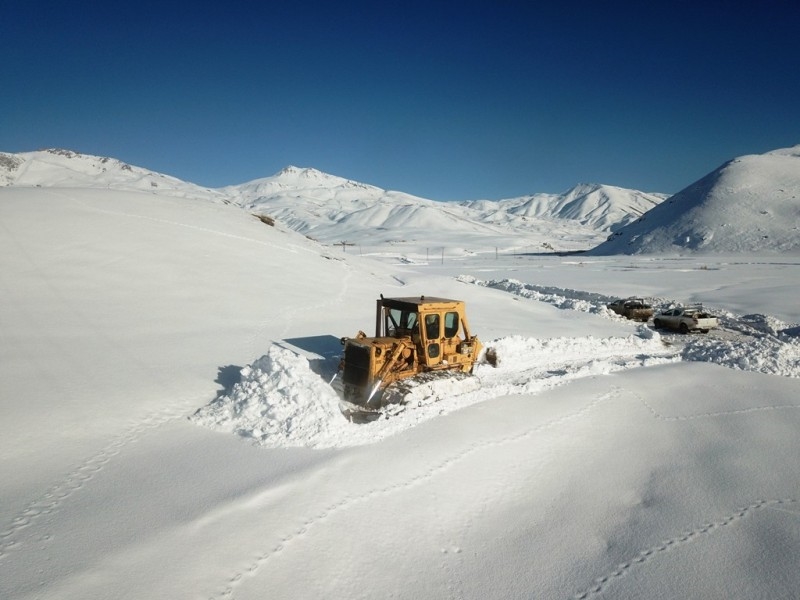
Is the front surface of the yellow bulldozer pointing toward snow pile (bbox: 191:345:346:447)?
yes

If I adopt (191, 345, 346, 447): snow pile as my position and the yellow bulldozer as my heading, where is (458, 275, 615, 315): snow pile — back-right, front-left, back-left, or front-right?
front-left

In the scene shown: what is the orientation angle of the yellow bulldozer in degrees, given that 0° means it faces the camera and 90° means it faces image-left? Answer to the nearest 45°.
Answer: approximately 45°

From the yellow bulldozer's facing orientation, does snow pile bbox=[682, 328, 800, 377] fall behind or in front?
behind

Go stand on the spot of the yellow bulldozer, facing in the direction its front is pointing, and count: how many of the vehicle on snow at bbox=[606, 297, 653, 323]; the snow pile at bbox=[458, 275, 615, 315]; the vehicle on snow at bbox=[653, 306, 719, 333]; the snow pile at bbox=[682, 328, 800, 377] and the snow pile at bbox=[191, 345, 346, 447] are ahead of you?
1

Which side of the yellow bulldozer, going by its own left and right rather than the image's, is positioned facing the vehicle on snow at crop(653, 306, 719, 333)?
back

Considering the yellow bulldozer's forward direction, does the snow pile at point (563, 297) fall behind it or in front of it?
behind

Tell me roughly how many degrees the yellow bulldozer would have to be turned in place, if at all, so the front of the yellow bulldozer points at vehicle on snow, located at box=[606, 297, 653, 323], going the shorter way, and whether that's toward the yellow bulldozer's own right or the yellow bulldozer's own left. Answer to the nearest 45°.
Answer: approximately 180°

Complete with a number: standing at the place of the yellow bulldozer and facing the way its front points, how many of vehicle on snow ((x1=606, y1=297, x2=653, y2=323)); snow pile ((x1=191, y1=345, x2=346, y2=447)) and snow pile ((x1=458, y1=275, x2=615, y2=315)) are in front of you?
1

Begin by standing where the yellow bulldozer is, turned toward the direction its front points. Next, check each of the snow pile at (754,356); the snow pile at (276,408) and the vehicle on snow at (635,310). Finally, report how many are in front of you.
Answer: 1
